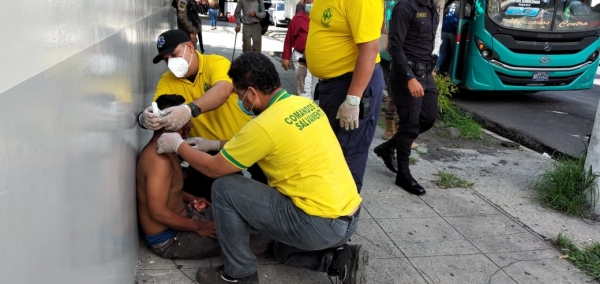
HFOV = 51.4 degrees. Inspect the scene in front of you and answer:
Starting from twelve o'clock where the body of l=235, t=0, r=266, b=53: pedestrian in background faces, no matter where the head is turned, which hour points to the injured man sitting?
The injured man sitting is roughly at 12 o'clock from the pedestrian in background.

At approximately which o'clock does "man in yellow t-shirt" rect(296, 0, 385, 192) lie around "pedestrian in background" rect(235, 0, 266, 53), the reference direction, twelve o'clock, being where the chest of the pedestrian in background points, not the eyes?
The man in yellow t-shirt is roughly at 12 o'clock from the pedestrian in background.

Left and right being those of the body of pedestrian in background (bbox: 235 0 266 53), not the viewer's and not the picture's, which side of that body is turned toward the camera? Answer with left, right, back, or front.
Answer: front

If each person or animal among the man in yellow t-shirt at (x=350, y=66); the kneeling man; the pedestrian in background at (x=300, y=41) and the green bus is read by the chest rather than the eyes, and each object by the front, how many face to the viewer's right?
0

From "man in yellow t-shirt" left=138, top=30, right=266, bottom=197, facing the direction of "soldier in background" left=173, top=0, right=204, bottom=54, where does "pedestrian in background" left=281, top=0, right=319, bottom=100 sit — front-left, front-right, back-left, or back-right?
front-right

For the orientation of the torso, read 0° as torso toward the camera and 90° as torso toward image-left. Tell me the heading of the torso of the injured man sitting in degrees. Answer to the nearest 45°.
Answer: approximately 270°

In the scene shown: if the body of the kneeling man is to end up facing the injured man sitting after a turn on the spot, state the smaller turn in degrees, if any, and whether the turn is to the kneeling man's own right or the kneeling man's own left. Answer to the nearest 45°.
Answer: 0° — they already face them

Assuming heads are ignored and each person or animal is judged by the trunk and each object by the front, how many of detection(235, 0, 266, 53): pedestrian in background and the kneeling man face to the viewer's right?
0

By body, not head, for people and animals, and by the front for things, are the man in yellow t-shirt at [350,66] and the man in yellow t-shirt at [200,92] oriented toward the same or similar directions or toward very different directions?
same or similar directions

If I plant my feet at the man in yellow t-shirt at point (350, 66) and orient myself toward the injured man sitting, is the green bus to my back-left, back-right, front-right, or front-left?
back-right

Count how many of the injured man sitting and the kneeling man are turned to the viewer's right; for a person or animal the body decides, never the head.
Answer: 1

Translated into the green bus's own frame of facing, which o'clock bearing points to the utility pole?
The utility pole is roughly at 12 o'clock from the green bus.

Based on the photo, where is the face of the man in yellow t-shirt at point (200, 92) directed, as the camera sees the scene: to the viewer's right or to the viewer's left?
to the viewer's left

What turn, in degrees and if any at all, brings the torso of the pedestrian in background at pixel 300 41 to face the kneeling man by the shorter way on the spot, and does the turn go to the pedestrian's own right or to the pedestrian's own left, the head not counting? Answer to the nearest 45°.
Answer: approximately 45° to the pedestrian's own left

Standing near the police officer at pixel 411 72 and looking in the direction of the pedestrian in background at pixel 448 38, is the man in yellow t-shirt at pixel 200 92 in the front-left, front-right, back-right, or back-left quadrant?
back-left

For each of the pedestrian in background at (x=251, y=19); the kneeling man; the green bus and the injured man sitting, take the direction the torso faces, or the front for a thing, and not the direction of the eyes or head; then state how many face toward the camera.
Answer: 2

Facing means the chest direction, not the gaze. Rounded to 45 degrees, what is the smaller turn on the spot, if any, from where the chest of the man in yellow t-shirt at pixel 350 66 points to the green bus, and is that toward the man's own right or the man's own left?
approximately 180°

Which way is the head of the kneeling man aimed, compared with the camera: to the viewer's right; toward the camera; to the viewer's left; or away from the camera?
to the viewer's left
